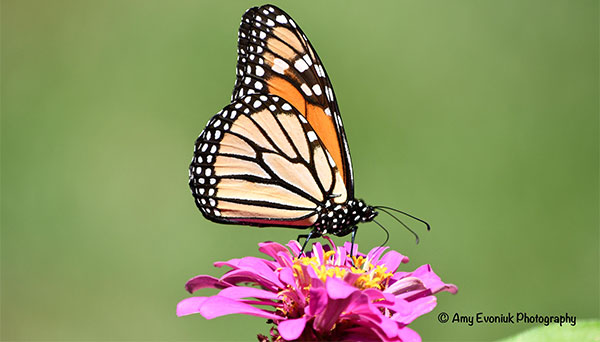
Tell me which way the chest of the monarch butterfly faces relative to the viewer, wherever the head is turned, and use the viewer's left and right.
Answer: facing to the right of the viewer
